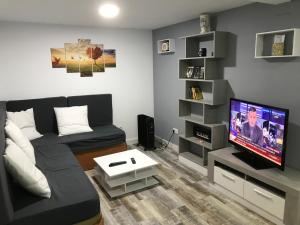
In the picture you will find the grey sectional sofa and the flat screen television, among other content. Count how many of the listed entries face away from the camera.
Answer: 0

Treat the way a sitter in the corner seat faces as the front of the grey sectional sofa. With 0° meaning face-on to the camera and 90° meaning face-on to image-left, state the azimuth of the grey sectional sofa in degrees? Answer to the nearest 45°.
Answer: approximately 315°

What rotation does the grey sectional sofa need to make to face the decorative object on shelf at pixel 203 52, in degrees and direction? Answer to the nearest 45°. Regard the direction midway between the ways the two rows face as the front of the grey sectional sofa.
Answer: approximately 45° to its left

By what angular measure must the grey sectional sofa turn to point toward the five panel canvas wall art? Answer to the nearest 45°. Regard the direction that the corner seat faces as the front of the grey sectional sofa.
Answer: approximately 135° to its left

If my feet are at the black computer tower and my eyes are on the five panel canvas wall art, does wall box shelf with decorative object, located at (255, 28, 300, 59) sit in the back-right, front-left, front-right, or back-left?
back-left

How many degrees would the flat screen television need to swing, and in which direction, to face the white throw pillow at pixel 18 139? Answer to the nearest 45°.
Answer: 0° — it already faces it

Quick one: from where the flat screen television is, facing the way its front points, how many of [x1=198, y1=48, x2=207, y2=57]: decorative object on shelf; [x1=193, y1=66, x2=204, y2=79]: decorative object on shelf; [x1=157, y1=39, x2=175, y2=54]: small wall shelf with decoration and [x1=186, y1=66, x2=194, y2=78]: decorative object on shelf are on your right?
4

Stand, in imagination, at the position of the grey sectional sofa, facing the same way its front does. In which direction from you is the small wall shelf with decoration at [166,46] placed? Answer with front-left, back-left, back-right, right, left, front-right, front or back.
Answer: left

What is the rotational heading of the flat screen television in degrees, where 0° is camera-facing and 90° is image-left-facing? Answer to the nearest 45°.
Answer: approximately 45°
